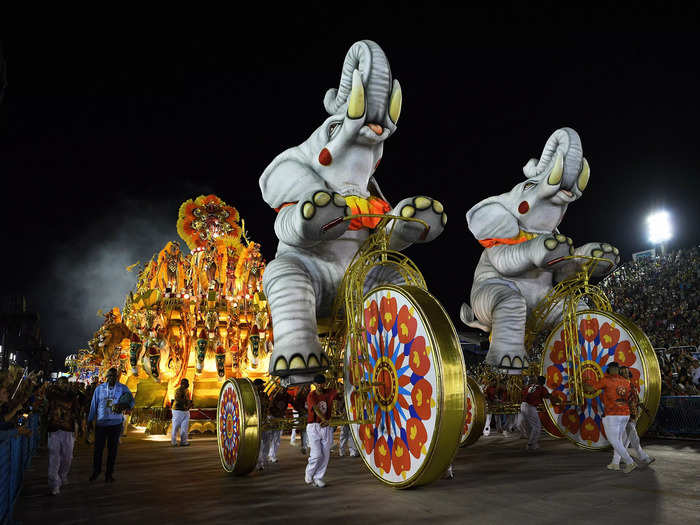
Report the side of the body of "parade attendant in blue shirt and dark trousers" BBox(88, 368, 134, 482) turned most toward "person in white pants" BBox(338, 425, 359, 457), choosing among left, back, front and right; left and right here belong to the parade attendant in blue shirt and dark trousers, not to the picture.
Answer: left

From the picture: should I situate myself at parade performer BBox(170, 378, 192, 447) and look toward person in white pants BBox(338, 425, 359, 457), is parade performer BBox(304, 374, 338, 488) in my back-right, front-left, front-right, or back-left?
front-right

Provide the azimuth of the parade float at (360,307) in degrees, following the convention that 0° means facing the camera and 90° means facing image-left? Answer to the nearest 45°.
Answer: approximately 315°

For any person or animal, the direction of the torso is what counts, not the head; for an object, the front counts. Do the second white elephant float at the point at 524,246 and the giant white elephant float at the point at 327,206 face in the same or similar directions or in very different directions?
same or similar directions

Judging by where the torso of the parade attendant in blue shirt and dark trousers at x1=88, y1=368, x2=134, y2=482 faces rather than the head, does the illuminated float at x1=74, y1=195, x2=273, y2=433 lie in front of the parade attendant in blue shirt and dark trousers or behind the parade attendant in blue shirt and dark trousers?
behind

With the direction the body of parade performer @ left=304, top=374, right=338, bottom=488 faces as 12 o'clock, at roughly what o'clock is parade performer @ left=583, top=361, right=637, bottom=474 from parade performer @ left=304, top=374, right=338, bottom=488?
parade performer @ left=583, top=361, right=637, bottom=474 is roughly at 9 o'clock from parade performer @ left=304, top=374, right=338, bottom=488.

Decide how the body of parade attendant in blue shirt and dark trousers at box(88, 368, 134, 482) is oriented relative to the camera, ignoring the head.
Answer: toward the camera

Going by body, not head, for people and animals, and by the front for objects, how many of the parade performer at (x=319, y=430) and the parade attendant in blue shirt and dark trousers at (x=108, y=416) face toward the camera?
2

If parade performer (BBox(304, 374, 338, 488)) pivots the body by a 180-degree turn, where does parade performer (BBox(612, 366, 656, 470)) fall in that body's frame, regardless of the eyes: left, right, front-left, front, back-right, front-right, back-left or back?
right

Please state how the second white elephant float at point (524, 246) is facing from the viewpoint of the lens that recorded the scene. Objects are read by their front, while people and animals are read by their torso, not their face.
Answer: facing the viewer and to the right of the viewer

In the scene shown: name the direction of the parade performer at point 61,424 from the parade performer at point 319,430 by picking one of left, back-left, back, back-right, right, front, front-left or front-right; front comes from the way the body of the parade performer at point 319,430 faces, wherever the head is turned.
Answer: right

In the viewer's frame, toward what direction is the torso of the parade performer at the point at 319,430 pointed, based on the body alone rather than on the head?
toward the camera

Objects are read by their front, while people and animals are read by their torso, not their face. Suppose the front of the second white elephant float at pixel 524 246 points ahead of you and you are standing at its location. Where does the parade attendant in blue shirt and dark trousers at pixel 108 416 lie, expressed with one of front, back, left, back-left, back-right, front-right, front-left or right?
right
